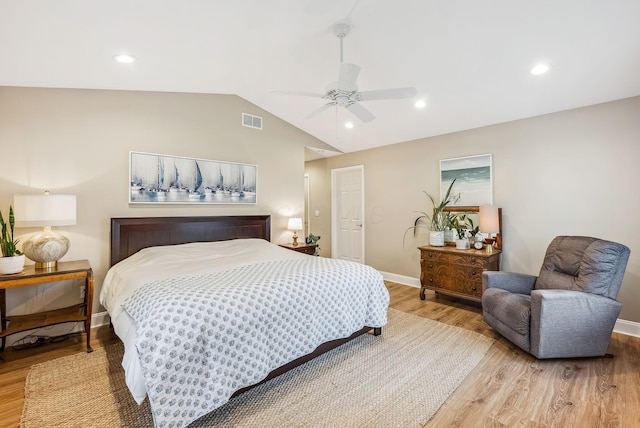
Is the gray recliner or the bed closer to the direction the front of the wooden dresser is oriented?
the bed

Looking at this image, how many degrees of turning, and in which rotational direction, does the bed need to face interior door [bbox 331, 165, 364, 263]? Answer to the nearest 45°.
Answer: approximately 90° to its left

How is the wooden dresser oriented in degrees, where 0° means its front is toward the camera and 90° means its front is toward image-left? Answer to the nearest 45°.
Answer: approximately 45°

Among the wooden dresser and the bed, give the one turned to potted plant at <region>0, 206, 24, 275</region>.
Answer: the wooden dresser

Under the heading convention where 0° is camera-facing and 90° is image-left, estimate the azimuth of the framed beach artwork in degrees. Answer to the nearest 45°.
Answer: approximately 45°

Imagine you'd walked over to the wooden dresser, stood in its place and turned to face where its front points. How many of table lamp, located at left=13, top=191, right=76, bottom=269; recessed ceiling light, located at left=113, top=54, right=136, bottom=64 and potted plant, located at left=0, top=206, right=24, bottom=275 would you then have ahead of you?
3
